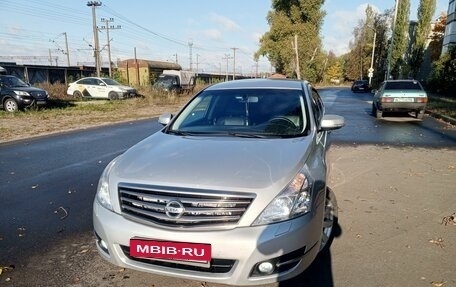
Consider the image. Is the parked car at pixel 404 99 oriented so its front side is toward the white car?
no

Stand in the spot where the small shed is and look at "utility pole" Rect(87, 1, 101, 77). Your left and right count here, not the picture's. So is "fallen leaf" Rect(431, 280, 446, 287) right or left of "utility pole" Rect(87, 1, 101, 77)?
left

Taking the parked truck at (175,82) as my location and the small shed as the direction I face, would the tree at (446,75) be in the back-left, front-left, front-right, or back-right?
back-right

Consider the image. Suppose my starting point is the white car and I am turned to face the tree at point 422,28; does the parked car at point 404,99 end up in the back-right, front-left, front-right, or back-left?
front-right

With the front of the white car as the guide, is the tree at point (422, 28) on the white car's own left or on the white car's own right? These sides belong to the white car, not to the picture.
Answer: on the white car's own left

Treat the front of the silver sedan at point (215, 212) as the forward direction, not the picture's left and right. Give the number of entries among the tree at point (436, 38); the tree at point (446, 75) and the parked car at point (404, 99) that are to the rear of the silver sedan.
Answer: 3

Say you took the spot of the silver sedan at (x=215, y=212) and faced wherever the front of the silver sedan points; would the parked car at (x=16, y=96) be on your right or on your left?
on your right

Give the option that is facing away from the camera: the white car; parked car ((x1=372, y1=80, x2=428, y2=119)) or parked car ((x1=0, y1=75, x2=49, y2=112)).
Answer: parked car ((x1=372, y1=80, x2=428, y2=119))

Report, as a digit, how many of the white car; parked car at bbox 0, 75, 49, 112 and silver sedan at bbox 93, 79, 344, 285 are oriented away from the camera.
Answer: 0

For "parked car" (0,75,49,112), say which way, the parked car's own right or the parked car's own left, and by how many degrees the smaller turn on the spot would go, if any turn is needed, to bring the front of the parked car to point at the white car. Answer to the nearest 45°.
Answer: approximately 90° to the parked car's own left

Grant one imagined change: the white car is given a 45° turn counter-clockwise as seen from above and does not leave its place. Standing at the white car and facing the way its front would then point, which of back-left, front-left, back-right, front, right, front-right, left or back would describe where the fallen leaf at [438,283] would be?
right

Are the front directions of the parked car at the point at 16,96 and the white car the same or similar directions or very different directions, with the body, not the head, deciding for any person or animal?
same or similar directions

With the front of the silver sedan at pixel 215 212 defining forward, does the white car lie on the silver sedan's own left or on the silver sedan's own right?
on the silver sedan's own right

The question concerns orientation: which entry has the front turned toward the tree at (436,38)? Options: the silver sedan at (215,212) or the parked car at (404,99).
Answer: the parked car

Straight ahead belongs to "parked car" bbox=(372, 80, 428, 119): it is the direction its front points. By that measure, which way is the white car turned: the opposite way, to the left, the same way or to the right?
to the right

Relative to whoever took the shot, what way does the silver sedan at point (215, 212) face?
facing the viewer and to the left of the viewer

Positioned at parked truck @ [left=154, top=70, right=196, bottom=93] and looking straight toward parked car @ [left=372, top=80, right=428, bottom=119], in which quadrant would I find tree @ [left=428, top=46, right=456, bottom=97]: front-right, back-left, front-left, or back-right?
front-left

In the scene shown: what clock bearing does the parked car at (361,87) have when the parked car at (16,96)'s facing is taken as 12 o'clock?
the parked car at (361,87) is roughly at 10 o'clock from the parked car at (16,96).

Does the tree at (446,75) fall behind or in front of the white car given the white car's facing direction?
in front

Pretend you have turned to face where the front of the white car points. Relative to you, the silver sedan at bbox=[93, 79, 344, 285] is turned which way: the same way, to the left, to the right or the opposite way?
to the right

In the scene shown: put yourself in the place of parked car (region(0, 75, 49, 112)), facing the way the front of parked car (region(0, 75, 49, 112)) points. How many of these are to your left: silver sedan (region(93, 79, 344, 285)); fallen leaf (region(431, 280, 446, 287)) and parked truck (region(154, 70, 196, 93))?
1

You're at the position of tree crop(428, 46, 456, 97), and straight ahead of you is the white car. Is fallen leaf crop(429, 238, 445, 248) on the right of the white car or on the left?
left

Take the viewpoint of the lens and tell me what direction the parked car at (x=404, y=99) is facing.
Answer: facing away from the viewer

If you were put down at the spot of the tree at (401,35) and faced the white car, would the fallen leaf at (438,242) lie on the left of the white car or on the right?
left

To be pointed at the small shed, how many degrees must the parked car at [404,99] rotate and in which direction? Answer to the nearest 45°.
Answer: approximately 45° to its left

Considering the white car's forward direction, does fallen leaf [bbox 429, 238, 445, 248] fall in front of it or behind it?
in front
